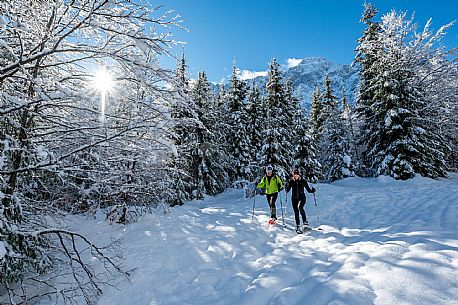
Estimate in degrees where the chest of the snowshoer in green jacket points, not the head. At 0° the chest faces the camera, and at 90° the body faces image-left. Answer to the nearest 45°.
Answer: approximately 0°

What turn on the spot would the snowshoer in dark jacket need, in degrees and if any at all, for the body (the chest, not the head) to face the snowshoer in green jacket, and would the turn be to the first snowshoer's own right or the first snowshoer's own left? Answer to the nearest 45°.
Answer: approximately 135° to the first snowshoer's own right

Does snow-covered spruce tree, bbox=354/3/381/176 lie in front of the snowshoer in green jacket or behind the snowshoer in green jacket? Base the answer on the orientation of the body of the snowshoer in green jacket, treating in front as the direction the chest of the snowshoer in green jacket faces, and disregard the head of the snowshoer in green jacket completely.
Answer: behind

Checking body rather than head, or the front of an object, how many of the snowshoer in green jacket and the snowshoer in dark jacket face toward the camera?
2

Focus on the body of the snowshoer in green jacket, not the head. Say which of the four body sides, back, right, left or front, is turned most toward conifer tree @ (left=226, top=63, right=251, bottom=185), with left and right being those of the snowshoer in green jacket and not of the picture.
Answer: back

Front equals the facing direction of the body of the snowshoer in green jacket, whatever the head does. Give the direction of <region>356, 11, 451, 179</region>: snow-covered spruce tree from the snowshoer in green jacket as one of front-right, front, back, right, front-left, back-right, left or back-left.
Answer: back-left

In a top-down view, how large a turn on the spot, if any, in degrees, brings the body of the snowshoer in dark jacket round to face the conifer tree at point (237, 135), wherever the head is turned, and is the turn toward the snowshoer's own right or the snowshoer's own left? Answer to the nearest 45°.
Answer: approximately 180°

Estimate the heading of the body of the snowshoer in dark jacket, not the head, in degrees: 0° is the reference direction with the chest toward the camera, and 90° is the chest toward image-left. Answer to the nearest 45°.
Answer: approximately 0°

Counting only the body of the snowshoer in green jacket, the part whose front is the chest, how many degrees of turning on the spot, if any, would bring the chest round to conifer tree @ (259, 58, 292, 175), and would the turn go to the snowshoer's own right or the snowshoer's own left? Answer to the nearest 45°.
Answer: approximately 180°

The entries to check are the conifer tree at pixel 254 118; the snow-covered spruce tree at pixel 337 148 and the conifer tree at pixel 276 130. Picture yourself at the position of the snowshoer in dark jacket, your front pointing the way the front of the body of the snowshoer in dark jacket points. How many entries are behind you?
3

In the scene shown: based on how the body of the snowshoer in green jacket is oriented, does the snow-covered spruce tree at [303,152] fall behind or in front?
behind

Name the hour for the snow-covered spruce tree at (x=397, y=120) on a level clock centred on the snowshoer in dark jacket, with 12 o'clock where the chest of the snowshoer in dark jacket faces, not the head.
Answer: The snow-covered spruce tree is roughly at 7 o'clock from the snowshoer in dark jacket.
